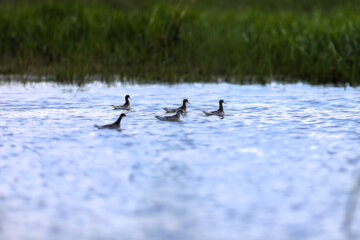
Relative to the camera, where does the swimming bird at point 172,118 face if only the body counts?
to the viewer's right
